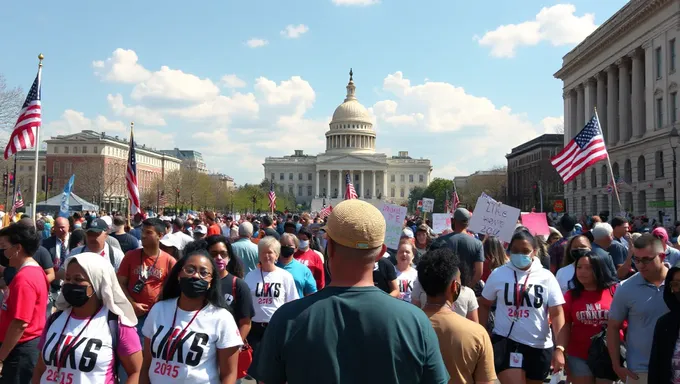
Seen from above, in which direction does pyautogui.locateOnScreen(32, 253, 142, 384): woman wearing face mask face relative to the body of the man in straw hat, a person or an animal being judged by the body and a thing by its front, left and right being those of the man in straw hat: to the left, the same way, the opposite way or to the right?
the opposite way

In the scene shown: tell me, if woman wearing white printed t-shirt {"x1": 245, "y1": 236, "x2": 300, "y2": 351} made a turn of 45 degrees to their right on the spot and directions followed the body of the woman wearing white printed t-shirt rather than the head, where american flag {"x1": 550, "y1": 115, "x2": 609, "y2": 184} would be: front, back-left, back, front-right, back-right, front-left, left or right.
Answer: back

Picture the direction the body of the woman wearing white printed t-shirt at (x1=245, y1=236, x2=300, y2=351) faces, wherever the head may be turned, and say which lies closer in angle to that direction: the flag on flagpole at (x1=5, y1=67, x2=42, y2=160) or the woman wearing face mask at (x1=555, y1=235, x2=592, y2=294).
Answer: the woman wearing face mask

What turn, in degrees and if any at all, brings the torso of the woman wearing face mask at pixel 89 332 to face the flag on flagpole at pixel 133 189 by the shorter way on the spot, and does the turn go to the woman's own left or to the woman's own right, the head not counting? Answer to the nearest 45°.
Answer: approximately 135° to the woman's own right

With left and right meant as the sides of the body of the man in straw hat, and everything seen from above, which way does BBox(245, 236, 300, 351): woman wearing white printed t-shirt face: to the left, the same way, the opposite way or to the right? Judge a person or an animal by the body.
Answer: the opposite way

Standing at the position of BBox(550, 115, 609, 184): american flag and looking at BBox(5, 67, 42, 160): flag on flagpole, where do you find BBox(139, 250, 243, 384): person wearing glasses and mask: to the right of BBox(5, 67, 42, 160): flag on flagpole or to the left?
left

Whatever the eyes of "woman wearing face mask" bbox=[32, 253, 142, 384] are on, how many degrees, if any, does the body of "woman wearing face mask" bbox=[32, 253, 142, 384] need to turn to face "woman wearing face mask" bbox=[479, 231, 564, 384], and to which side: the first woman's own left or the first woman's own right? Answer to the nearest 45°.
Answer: approximately 135° to the first woman's own left

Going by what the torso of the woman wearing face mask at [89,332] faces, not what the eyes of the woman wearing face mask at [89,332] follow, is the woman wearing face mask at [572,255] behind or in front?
behind

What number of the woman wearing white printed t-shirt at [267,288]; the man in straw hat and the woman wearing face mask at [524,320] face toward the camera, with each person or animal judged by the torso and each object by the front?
2

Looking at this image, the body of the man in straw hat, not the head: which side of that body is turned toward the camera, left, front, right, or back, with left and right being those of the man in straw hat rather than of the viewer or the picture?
back
